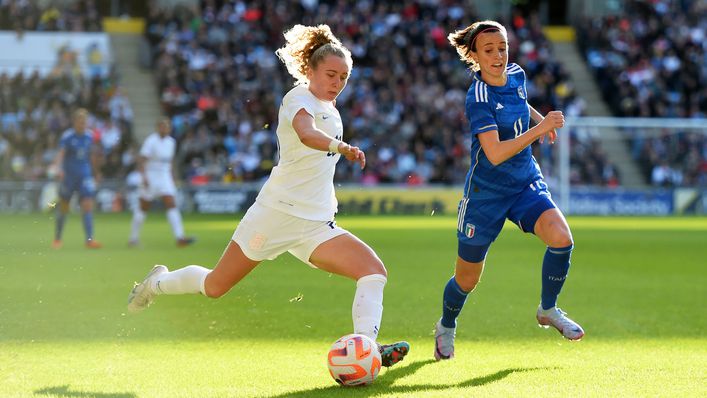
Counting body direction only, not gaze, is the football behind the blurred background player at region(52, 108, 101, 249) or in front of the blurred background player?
in front

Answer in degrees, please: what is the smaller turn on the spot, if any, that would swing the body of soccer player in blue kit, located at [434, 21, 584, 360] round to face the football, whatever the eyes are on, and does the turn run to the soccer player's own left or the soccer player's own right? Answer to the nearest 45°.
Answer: approximately 90° to the soccer player's own right

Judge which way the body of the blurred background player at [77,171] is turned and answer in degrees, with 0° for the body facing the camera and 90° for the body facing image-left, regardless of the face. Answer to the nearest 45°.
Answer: approximately 0°

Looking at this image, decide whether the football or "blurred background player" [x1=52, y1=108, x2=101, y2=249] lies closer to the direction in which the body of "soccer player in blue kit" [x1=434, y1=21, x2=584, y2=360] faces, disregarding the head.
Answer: the football

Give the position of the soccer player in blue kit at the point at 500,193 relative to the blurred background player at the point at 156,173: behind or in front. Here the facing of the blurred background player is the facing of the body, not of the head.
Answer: in front

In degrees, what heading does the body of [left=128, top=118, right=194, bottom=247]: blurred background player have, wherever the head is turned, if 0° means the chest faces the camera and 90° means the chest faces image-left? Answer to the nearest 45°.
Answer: approximately 315°

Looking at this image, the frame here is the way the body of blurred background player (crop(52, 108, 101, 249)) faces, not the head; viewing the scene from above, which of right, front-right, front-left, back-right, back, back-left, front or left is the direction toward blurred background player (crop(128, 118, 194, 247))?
left

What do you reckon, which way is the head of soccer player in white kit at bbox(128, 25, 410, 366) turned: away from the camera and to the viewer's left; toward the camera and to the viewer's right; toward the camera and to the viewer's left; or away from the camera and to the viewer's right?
toward the camera and to the viewer's right
